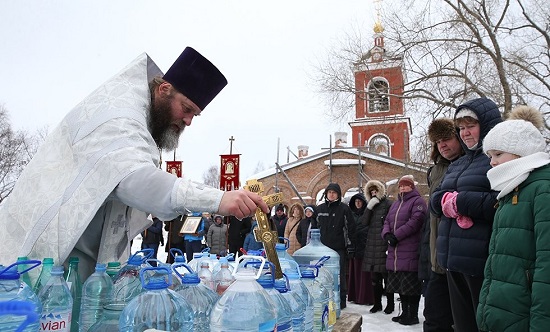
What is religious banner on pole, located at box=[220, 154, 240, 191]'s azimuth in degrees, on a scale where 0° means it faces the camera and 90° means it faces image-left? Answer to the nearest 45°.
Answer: approximately 0°

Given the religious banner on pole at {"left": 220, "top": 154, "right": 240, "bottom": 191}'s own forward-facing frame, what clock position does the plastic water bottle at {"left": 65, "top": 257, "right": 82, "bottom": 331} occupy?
The plastic water bottle is roughly at 12 o'clock from the religious banner on pole.

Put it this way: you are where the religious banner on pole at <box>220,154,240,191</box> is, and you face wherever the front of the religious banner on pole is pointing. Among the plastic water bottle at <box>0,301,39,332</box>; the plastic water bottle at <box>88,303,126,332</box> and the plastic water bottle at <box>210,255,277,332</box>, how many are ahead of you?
3

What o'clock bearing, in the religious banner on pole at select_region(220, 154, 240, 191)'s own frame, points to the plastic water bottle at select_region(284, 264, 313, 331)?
The plastic water bottle is roughly at 12 o'clock from the religious banner on pole.

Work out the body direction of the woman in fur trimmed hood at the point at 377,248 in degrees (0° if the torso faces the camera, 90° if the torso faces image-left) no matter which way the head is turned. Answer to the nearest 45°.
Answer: approximately 45°

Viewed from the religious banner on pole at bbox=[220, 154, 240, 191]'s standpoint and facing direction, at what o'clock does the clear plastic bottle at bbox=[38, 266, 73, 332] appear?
The clear plastic bottle is roughly at 12 o'clock from the religious banner on pole.

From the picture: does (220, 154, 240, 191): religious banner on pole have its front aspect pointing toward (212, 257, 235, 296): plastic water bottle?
yes
